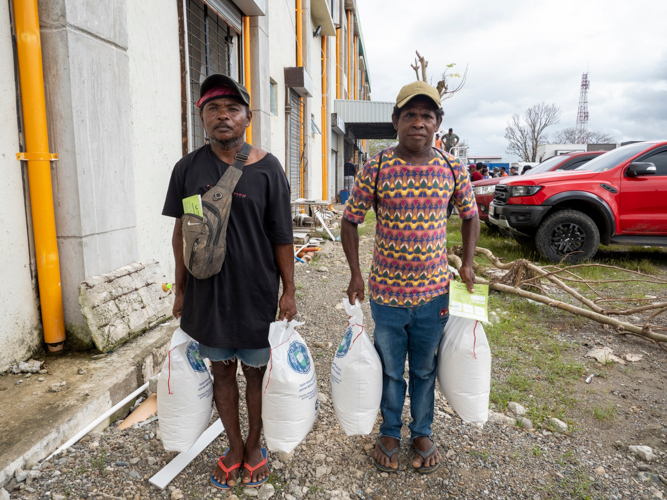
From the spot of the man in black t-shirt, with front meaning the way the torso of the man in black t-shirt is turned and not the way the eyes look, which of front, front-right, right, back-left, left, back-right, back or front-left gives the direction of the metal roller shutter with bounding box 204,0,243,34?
back

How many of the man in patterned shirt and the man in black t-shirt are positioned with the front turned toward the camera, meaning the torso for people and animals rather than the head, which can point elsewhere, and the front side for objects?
2

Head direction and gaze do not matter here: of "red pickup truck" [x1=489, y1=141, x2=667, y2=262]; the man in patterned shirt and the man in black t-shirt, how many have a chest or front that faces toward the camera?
2

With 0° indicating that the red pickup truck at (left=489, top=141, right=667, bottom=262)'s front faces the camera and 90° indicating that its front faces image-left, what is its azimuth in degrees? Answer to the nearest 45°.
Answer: approximately 90°

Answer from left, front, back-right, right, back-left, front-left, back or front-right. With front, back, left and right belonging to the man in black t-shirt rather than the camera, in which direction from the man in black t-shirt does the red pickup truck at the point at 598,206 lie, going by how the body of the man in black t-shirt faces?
back-left

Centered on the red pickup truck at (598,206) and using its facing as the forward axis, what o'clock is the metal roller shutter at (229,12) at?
The metal roller shutter is roughly at 11 o'clock from the red pickup truck.

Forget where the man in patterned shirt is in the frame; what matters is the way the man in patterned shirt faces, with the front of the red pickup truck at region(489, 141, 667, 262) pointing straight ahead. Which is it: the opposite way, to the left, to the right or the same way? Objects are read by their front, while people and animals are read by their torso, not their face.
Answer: to the left

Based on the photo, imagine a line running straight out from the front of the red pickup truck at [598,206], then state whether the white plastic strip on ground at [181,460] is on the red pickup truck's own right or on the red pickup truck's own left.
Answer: on the red pickup truck's own left

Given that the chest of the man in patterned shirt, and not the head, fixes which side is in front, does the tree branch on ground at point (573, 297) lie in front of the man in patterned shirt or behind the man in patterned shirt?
behind

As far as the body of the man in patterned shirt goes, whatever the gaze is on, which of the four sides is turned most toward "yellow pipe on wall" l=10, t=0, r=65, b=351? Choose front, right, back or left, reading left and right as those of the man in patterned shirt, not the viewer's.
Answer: right

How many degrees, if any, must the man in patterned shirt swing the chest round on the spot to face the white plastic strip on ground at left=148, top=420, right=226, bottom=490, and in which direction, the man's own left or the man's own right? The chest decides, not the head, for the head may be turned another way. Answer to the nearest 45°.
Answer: approximately 90° to the man's own right
